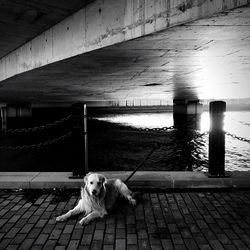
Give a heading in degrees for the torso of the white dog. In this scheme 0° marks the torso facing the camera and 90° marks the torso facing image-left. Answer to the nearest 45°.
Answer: approximately 45°

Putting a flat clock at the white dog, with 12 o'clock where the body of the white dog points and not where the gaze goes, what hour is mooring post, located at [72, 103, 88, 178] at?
The mooring post is roughly at 4 o'clock from the white dog.

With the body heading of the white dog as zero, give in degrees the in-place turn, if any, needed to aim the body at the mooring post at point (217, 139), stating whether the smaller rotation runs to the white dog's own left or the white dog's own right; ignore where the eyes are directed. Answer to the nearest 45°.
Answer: approximately 180°

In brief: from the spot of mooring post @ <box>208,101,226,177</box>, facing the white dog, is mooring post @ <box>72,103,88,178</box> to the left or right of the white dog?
right
